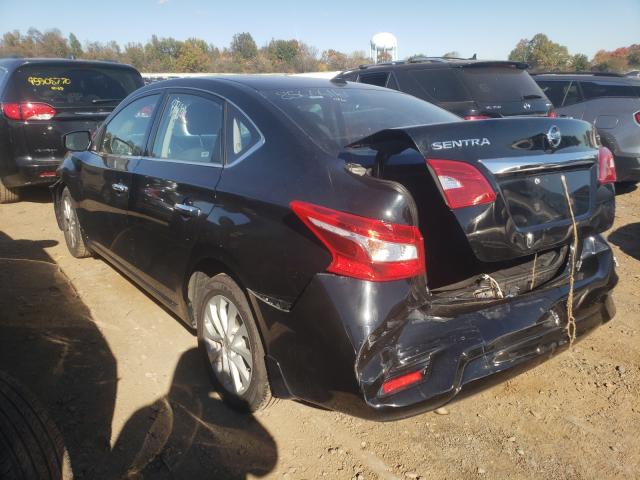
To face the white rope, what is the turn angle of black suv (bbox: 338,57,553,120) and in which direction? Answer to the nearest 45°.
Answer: approximately 135° to its left

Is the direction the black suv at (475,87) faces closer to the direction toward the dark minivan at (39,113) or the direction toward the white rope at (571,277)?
the dark minivan

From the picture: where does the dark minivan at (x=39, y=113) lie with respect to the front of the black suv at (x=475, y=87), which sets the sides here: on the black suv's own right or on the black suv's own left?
on the black suv's own left

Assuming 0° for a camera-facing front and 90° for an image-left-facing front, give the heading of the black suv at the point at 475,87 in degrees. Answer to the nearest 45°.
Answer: approximately 135°
